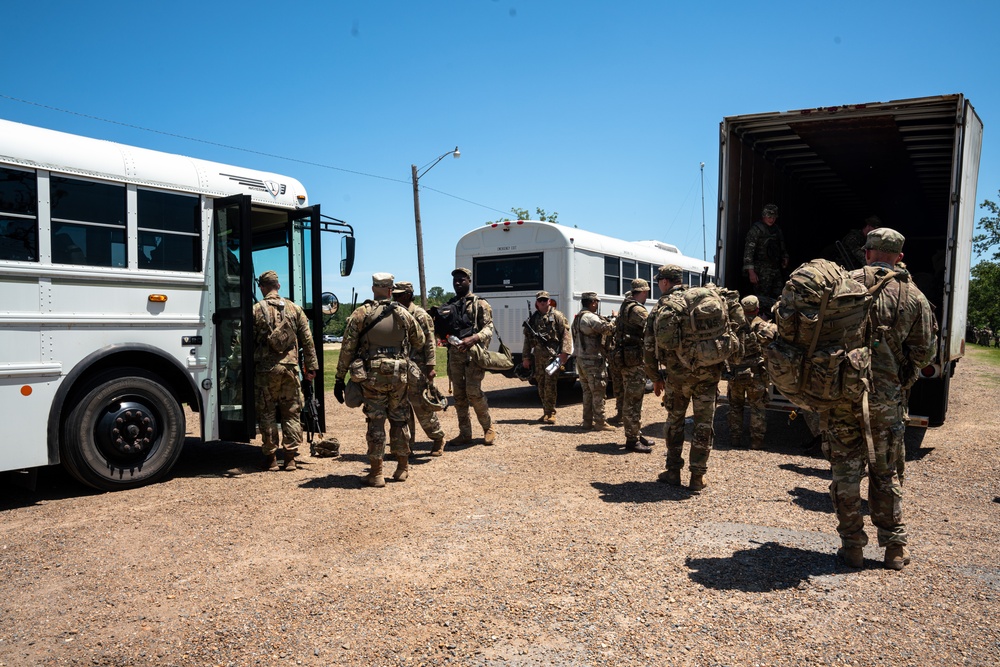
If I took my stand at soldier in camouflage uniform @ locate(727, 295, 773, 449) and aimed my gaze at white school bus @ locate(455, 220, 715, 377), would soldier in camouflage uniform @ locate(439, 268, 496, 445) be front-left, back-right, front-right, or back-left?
front-left

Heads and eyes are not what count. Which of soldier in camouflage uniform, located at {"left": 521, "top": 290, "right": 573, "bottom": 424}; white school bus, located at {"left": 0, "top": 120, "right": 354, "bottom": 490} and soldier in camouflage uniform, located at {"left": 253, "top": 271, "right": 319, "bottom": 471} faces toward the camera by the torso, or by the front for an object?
soldier in camouflage uniform, located at {"left": 521, "top": 290, "right": 573, "bottom": 424}

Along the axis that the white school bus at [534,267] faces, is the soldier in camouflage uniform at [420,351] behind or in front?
behind

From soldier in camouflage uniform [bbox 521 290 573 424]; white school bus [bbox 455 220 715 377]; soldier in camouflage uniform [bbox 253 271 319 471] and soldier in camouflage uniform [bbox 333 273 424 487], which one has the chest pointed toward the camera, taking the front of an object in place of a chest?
soldier in camouflage uniform [bbox 521 290 573 424]

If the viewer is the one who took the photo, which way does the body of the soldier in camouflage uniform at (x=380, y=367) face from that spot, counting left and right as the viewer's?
facing away from the viewer

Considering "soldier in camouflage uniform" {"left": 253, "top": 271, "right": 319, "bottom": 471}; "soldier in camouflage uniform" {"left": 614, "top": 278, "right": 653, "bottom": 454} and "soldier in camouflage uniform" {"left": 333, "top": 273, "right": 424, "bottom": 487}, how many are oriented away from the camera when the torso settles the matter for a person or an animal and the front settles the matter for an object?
2

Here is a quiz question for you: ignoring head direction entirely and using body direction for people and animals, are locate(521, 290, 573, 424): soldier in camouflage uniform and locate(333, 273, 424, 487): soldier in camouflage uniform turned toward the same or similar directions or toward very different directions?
very different directions

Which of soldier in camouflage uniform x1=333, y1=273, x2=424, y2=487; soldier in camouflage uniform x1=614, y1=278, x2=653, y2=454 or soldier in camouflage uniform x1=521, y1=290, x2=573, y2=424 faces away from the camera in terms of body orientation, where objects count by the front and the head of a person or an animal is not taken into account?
soldier in camouflage uniform x1=333, y1=273, x2=424, y2=487

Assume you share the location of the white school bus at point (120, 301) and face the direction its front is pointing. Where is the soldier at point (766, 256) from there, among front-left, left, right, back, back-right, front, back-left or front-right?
front-right

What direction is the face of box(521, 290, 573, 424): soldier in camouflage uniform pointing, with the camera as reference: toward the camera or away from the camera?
toward the camera

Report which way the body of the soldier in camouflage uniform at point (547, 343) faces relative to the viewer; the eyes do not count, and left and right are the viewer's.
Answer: facing the viewer

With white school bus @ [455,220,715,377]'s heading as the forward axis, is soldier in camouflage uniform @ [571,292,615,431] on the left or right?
on its right

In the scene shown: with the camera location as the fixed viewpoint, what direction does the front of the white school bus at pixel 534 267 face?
facing away from the viewer and to the right of the viewer

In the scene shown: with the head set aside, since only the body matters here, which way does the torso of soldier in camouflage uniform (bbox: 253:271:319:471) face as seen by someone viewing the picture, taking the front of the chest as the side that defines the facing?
away from the camera
